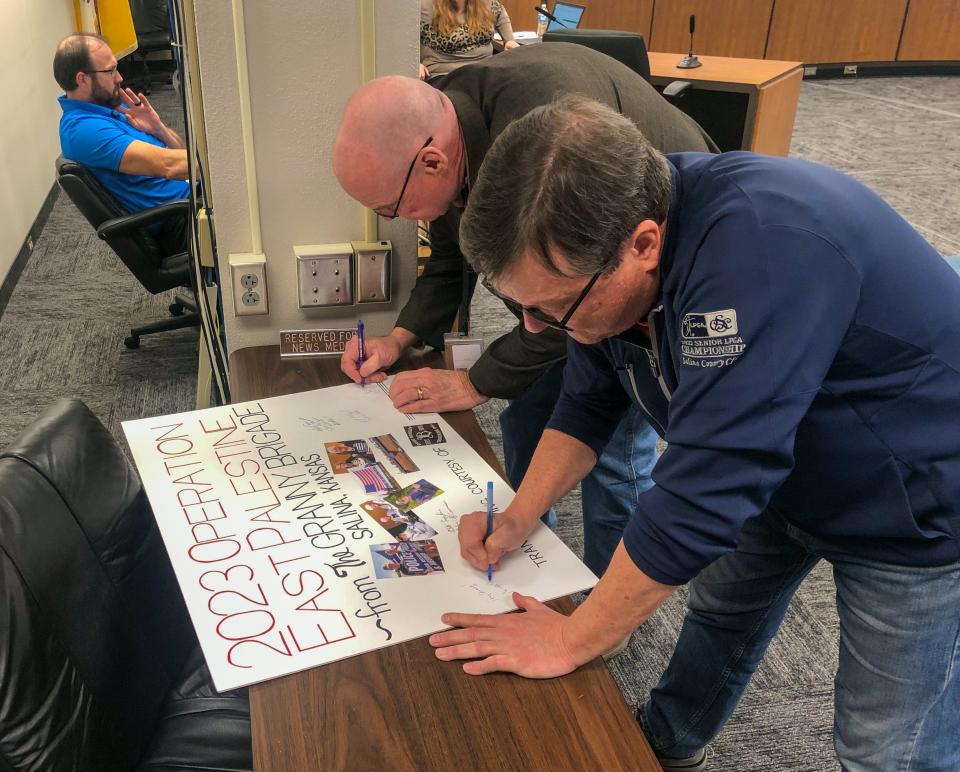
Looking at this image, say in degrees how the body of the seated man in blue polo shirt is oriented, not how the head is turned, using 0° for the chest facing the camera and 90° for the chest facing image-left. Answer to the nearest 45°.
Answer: approximately 270°

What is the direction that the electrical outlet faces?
toward the camera

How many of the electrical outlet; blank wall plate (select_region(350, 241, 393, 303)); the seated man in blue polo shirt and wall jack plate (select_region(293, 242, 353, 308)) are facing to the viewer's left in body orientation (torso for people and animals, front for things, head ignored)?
0

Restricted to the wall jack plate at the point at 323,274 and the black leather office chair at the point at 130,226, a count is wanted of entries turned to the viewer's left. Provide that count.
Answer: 0

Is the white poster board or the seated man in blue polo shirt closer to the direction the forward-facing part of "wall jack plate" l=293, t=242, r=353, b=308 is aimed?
the white poster board

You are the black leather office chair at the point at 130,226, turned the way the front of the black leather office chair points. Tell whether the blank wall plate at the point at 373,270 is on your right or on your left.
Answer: on your right

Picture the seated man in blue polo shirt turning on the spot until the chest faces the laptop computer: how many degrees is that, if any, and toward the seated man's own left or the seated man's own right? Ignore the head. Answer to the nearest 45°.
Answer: approximately 45° to the seated man's own left

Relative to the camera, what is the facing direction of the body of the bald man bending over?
to the viewer's left

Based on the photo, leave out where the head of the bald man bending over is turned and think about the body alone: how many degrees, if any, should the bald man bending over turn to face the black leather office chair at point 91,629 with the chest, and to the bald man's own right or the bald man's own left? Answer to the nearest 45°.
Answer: approximately 45° to the bald man's own left

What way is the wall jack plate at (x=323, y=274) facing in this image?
toward the camera

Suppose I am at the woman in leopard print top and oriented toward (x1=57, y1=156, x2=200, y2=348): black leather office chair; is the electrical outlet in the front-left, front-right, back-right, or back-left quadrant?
front-left

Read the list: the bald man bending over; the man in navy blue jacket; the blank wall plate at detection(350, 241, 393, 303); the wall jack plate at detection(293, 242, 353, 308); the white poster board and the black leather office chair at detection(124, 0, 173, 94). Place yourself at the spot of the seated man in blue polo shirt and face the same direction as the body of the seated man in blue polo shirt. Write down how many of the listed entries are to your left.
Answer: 1

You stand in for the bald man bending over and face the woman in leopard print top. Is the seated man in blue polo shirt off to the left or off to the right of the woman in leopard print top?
left

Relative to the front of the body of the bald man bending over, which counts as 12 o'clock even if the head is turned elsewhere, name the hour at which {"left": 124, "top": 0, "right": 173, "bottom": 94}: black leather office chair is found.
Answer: The black leather office chair is roughly at 2 o'clock from the bald man bending over.

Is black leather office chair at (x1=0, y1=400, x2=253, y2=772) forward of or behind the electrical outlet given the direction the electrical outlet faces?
forward
